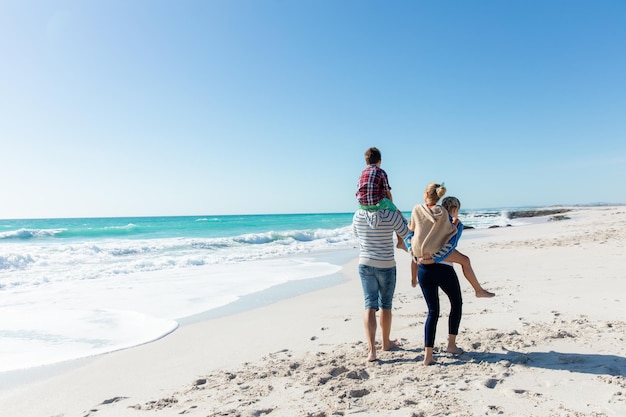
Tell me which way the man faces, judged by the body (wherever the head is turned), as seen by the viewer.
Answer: away from the camera
